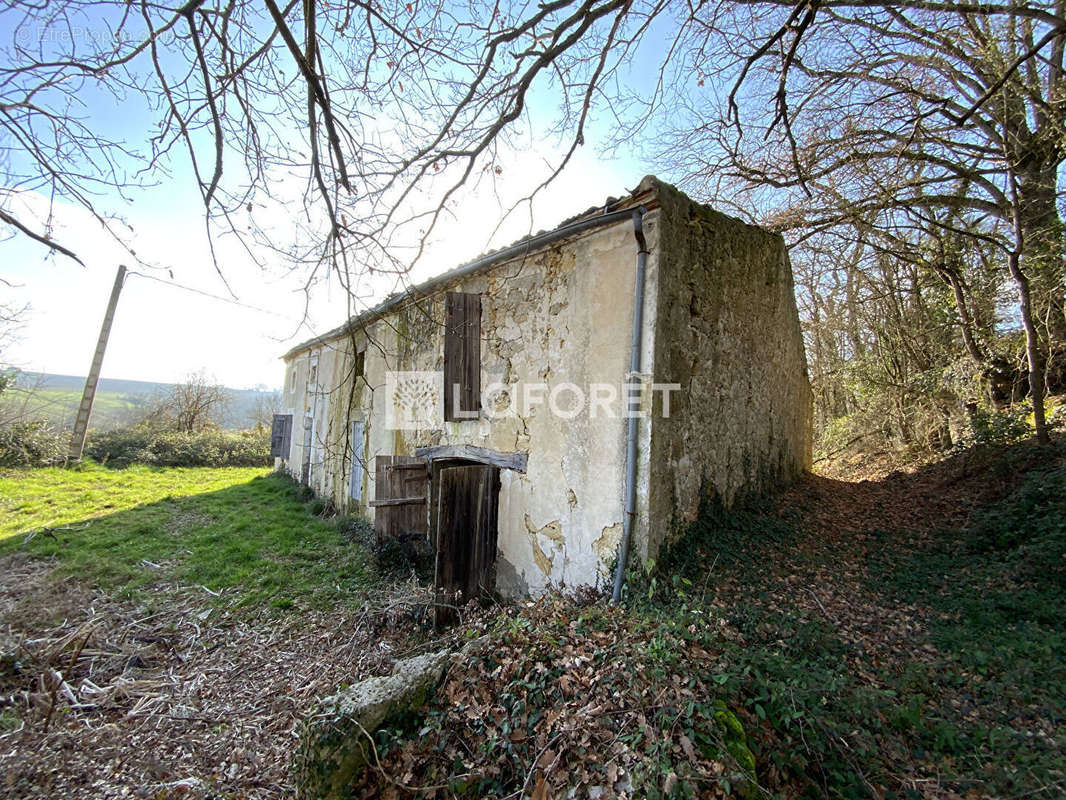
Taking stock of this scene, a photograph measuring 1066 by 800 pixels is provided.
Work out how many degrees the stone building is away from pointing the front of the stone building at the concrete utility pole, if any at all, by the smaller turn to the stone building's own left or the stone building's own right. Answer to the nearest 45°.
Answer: approximately 90° to the stone building's own right

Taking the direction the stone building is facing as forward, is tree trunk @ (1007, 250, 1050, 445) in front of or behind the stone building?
behind

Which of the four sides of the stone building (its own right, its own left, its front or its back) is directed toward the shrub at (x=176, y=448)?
right

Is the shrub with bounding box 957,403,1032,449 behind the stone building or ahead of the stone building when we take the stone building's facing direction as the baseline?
behind

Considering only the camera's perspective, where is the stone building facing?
facing the viewer and to the left of the viewer

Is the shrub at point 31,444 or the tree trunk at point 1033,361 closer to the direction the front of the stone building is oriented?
the shrub
